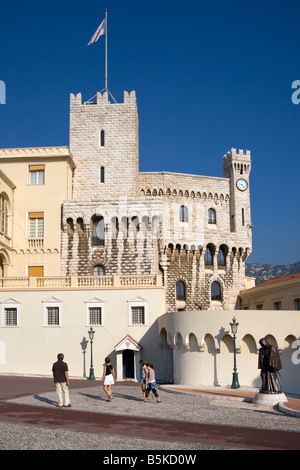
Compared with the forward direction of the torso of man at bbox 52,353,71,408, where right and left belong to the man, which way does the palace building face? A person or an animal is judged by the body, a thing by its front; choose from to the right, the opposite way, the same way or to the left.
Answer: the opposite way

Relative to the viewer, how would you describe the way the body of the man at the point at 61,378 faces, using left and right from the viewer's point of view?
facing away from the viewer

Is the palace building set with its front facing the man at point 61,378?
yes

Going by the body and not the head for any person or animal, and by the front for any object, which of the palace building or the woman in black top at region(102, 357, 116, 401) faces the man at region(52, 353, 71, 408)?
the palace building

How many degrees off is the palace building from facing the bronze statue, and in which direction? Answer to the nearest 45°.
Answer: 0° — it already faces it

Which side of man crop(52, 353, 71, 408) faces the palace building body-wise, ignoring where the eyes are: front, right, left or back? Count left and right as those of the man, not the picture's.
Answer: front

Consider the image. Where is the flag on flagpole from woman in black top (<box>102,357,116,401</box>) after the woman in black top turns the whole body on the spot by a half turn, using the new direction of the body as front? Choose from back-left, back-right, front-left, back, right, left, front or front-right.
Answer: back

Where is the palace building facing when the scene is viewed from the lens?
facing the viewer

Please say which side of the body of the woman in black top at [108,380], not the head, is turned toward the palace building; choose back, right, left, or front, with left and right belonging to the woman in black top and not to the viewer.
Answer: front

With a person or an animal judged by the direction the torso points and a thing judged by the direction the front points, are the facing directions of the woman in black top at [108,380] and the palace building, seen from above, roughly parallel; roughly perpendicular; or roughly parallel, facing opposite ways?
roughly parallel, facing opposite ways

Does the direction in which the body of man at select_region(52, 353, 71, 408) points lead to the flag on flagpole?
yes

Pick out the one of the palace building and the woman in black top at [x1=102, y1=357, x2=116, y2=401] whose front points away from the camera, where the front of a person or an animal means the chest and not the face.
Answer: the woman in black top

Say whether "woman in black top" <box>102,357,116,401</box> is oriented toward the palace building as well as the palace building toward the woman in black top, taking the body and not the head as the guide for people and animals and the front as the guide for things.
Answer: yes

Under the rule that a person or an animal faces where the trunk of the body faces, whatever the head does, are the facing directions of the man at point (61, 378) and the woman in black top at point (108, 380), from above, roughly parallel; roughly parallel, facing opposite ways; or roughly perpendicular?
roughly parallel

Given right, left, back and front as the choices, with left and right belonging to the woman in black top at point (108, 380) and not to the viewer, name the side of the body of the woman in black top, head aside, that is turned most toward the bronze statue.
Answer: right

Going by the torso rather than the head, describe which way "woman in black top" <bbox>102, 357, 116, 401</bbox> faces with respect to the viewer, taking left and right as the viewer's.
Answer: facing away from the viewer

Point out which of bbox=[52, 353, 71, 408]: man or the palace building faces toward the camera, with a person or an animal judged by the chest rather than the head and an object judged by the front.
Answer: the palace building
